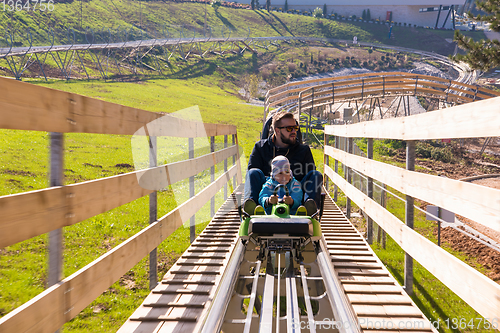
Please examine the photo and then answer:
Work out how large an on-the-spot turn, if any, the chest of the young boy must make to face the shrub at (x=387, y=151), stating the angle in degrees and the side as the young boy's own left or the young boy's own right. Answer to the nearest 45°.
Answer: approximately 180°

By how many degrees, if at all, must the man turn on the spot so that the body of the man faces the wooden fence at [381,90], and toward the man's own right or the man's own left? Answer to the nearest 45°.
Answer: approximately 180°

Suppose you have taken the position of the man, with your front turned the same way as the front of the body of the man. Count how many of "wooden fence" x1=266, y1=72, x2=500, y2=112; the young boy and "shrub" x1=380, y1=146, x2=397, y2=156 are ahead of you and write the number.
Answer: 1

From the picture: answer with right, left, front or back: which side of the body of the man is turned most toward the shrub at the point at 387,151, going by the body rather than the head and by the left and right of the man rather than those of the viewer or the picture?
back

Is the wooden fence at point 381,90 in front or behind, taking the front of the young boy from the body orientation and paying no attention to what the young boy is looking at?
behind

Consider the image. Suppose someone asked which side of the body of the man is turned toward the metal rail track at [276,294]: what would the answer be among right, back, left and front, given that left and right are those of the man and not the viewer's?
front

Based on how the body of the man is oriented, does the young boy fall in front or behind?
in front

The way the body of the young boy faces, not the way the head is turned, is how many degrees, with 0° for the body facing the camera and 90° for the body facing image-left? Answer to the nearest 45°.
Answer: approximately 0°

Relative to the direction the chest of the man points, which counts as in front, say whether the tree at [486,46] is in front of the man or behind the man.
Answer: behind

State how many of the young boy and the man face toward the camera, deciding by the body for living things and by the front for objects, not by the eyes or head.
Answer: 2

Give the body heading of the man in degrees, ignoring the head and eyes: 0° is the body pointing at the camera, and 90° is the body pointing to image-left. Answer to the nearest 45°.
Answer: approximately 0°
